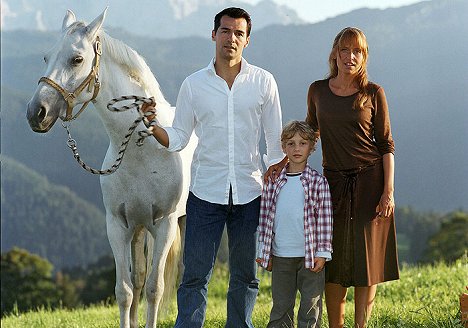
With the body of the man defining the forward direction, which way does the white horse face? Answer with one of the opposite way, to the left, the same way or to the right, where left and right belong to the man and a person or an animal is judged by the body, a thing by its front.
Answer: the same way

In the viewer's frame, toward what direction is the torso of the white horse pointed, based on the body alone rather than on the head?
toward the camera

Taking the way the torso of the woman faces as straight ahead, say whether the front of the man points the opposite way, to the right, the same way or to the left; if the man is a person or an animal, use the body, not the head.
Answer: the same way

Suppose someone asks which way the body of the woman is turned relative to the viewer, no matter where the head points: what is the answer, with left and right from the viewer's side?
facing the viewer

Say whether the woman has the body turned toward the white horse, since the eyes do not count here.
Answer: no

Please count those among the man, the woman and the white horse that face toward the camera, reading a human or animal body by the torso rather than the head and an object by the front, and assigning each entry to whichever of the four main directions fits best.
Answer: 3

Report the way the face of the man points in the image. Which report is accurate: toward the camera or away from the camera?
toward the camera

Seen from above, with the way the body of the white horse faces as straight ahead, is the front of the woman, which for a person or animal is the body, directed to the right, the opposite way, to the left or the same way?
the same way

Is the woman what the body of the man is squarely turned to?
no

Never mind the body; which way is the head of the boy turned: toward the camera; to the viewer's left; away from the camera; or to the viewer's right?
toward the camera

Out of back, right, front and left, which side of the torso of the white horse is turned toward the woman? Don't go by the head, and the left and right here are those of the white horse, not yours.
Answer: left

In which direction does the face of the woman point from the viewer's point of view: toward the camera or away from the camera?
toward the camera

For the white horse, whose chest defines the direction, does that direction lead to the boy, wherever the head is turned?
no

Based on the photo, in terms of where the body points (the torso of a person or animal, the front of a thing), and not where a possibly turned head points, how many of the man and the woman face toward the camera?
2

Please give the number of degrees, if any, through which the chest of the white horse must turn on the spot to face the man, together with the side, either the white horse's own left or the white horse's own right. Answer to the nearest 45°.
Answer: approximately 45° to the white horse's own left
